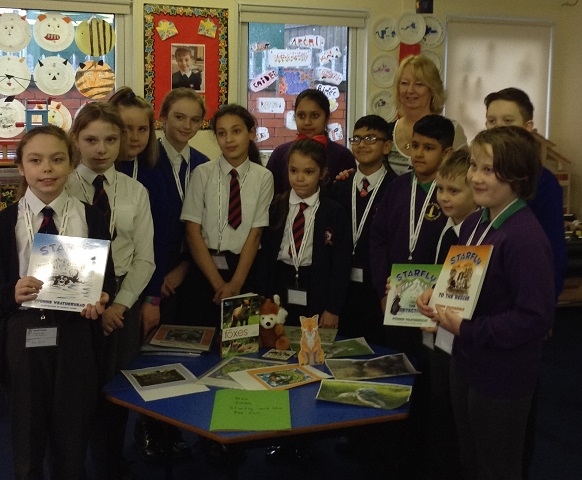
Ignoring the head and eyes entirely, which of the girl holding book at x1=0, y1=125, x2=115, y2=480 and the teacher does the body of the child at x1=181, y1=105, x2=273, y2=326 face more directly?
the girl holding book

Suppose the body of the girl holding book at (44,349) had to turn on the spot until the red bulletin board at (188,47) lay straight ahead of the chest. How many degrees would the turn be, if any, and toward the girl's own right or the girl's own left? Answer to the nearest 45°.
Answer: approximately 180°

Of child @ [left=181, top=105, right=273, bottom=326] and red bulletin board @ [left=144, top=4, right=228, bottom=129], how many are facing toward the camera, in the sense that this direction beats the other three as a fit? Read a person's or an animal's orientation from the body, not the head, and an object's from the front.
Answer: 2

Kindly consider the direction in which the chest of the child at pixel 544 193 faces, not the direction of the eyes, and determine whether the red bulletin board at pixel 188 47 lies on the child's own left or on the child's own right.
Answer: on the child's own right

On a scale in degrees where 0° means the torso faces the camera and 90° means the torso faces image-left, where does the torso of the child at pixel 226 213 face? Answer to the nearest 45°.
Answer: approximately 0°
